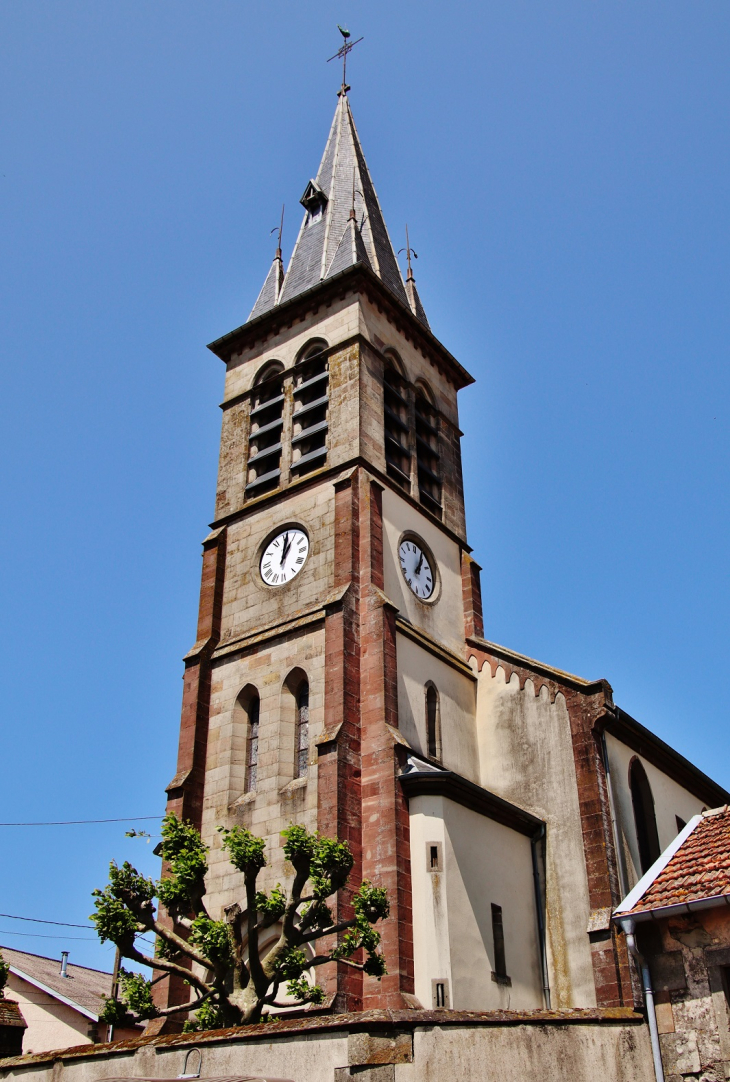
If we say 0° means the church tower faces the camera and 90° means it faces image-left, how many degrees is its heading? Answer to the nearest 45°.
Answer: approximately 45°
